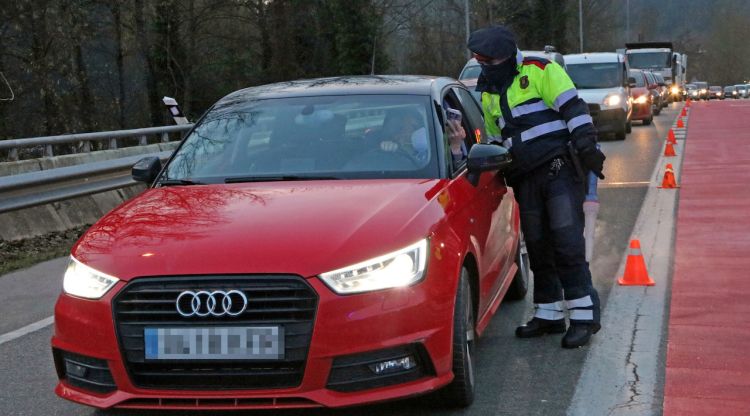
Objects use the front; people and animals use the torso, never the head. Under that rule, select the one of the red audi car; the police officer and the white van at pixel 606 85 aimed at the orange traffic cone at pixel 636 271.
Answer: the white van

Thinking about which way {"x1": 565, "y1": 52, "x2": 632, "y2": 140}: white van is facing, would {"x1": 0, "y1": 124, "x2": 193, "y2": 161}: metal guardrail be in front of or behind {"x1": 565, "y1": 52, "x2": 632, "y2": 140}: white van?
in front

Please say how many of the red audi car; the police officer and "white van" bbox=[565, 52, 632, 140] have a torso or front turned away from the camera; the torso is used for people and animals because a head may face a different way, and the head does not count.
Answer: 0

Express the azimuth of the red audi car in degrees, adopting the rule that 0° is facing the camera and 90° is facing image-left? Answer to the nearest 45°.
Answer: approximately 45°

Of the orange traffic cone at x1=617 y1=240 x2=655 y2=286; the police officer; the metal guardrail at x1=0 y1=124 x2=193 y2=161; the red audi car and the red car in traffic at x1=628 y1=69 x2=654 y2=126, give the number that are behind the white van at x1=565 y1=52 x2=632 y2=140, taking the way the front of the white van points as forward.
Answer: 1

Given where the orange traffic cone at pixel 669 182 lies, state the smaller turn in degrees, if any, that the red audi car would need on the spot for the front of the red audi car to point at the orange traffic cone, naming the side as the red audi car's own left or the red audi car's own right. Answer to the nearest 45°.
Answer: approximately 180°

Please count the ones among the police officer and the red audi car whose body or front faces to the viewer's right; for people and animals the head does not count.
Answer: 0

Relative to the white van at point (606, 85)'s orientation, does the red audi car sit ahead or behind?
ahead

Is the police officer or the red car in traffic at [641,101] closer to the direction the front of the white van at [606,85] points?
the police officer

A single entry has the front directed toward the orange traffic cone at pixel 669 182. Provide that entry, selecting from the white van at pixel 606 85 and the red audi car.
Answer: the white van

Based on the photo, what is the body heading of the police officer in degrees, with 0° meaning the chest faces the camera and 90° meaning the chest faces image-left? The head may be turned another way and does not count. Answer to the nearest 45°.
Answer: approximately 45°

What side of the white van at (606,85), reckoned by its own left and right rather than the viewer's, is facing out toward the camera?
front

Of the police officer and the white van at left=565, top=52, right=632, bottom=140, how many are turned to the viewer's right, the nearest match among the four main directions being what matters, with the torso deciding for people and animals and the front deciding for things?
0

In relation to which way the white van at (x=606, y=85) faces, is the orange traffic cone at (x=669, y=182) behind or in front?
in front

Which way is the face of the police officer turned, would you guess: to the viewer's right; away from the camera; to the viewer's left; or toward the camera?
to the viewer's left

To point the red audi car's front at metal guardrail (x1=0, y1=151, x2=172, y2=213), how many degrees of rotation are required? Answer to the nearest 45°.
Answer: approximately 135° to its right

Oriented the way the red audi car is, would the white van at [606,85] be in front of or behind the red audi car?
behind
